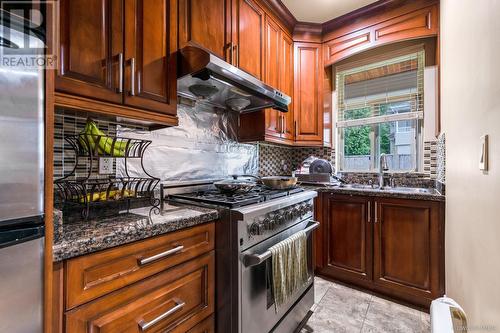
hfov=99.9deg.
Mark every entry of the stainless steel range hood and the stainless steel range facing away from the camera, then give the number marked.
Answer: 0

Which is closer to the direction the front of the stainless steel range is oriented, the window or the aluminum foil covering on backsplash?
the window

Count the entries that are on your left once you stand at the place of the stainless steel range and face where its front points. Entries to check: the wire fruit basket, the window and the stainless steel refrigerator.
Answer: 1

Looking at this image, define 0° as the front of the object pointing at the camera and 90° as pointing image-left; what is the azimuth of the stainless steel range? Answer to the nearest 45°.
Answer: approximately 315°

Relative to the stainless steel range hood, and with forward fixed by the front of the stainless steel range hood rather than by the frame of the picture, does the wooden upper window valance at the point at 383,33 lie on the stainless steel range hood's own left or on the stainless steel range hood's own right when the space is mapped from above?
on the stainless steel range hood's own left

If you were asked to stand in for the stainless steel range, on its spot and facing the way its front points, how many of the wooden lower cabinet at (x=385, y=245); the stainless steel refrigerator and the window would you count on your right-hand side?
1

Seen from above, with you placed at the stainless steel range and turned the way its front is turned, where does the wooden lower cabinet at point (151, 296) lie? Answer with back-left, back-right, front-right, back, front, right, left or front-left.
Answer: right

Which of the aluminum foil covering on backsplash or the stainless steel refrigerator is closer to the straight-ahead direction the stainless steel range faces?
the stainless steel refrigerator

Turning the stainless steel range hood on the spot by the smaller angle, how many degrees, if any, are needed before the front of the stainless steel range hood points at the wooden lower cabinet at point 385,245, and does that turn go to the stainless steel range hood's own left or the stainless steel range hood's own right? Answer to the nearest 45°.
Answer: approximately 45° to the stainless steel range hood's own left
